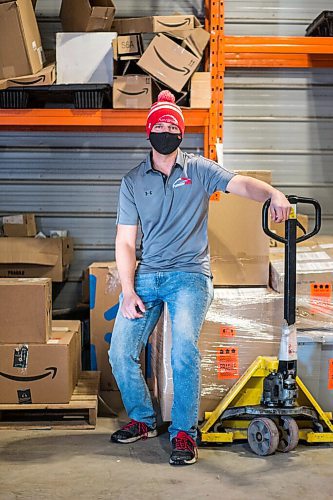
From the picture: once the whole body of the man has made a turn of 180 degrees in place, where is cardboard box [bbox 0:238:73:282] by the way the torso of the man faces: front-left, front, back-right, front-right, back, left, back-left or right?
front-left

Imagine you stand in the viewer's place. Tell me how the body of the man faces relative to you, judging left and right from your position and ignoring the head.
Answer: facing the viewer

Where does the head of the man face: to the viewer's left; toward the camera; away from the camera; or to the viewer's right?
toward the camera

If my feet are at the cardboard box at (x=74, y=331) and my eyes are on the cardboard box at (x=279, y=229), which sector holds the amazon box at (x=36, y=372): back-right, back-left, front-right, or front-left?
back-right
